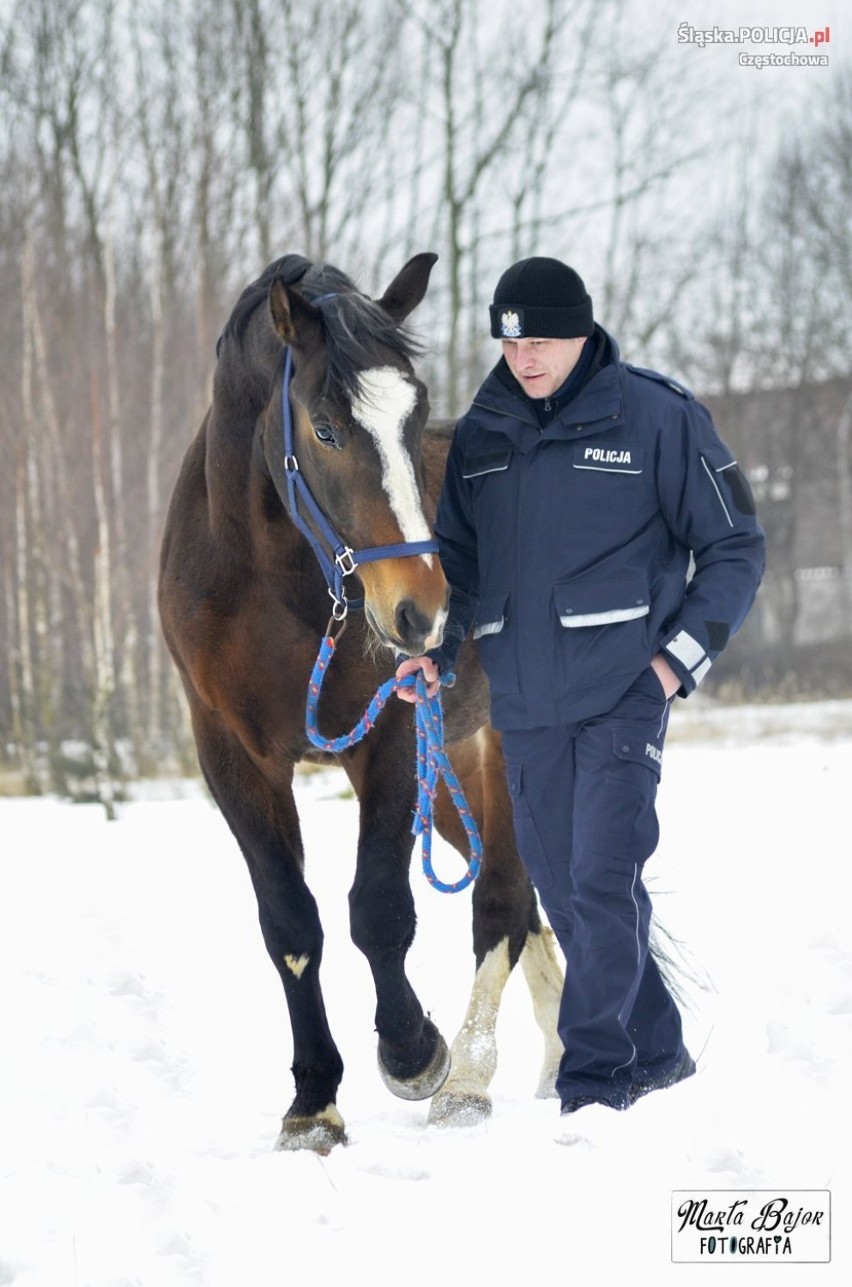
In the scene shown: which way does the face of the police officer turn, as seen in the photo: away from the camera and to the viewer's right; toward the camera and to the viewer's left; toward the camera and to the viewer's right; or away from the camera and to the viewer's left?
toward the camera and to the viewer's left

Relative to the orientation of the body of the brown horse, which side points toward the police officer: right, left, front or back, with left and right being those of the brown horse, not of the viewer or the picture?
left

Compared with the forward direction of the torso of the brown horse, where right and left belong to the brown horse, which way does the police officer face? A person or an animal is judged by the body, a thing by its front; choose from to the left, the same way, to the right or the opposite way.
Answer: the same way

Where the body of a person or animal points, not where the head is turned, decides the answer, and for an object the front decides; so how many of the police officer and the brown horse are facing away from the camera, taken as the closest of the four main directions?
0

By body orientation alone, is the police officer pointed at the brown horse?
no

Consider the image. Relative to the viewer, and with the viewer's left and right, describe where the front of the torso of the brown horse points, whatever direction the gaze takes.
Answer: facing the viewer and to the left of the viewer
